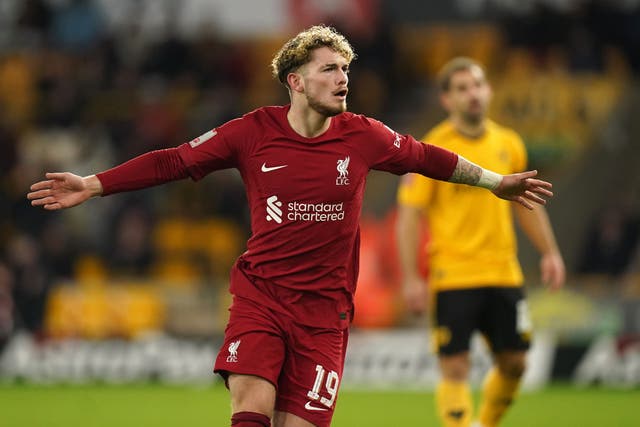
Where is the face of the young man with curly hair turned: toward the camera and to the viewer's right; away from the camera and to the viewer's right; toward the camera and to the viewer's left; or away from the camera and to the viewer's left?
toward the camera and to the viewer's right

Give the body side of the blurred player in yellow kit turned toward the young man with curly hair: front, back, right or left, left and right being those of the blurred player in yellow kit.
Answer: front

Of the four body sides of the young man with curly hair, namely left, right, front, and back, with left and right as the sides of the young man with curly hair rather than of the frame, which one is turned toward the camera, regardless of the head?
front

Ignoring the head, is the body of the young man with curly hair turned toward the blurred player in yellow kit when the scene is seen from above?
no

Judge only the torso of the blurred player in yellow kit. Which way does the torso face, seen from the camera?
toward the camera

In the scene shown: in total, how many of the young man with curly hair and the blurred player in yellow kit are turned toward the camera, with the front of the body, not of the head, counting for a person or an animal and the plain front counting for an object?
2

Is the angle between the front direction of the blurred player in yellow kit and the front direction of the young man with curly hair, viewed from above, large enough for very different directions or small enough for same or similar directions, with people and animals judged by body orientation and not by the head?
same or similar directions
